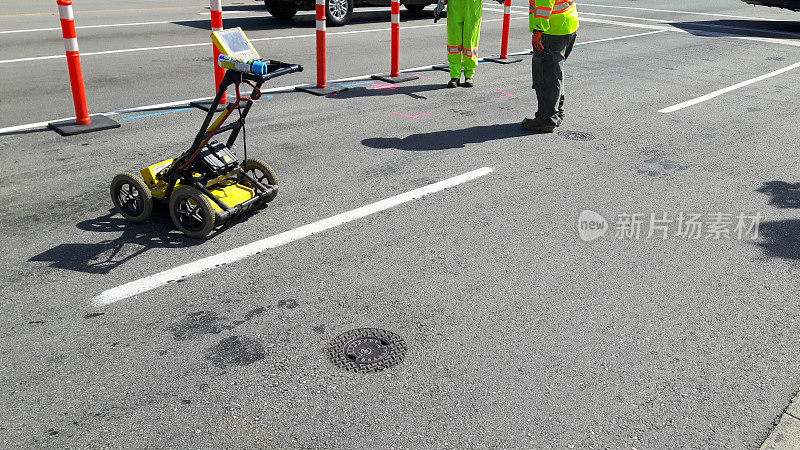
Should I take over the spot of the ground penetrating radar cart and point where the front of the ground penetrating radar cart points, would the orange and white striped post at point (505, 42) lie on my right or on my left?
on my right

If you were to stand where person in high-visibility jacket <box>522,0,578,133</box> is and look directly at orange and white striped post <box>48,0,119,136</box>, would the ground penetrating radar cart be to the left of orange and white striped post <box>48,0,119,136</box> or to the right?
left

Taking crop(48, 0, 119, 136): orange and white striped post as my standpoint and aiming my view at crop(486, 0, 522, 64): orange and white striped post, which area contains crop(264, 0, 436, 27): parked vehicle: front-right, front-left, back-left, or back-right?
front-left

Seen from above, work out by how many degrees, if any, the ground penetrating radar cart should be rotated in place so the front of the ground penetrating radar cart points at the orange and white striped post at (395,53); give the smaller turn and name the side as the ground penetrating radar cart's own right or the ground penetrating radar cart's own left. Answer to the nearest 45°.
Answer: approximately 90° to the ground penetrating radar cart's own right

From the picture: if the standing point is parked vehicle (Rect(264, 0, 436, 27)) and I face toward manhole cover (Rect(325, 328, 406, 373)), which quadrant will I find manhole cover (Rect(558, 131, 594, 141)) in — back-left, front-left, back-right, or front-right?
front-left

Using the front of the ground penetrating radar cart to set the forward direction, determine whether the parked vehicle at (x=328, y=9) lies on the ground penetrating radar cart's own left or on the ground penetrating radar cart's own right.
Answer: on the ground penetrating radar cart's own right

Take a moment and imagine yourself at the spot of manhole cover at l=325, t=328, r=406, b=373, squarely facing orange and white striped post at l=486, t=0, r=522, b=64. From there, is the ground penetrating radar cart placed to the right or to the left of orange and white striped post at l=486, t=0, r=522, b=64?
left
